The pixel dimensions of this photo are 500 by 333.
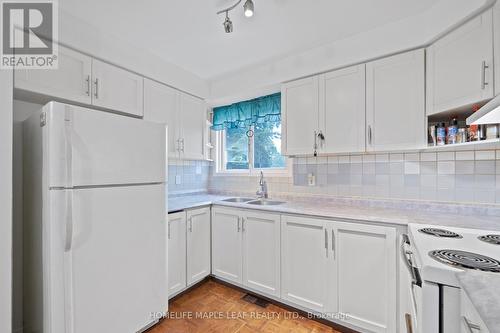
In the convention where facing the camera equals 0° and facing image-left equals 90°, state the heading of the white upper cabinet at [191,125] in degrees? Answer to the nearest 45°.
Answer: approximately 315°

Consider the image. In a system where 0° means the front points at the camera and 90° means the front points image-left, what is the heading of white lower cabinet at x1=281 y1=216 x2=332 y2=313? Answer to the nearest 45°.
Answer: approximately 45°

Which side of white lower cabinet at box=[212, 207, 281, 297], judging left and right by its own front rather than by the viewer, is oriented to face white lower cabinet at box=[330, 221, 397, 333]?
left

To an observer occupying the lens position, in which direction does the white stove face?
facing to the left of the viewer

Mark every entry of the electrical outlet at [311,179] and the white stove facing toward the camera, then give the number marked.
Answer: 1

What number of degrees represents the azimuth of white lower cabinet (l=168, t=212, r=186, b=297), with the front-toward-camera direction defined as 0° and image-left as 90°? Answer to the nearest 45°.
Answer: approximately 315°

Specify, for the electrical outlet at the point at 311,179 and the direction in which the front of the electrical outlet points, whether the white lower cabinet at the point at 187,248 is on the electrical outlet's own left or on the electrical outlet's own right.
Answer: on the electrical outlet's own right

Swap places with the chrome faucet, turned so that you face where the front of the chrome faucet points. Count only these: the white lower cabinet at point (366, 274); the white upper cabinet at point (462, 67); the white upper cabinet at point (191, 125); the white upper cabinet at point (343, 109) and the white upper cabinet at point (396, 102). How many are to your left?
4

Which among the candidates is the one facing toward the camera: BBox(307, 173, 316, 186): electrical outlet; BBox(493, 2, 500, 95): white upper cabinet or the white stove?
the electrical outlet

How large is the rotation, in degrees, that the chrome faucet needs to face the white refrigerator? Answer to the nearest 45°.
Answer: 0° — it already faces it

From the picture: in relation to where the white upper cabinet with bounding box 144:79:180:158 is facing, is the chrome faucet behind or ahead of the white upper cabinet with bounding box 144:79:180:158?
ahead

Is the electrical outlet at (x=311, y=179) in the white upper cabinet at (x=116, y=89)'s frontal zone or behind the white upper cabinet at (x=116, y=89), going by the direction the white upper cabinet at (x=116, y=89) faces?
frontal zone
